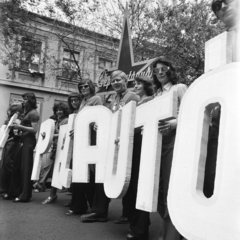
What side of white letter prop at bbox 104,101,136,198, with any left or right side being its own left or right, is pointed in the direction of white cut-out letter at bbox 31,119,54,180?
right

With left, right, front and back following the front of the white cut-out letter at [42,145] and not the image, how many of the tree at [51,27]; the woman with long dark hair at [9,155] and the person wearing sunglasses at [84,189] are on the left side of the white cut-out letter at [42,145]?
1

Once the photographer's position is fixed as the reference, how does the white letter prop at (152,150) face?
facing the viewer and to the left of the viewer

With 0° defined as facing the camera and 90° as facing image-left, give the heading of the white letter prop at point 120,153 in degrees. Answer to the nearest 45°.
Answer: approximately 45°

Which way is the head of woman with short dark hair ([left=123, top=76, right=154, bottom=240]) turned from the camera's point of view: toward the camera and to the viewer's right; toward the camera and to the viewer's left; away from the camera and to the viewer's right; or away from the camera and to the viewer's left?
toward the camera and to the viewer's left

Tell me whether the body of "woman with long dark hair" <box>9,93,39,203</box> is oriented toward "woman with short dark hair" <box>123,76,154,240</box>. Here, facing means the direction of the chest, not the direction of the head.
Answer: no

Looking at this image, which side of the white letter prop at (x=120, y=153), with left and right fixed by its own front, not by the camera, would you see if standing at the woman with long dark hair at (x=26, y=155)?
right

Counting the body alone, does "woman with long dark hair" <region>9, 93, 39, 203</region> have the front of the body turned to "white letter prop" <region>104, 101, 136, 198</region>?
no

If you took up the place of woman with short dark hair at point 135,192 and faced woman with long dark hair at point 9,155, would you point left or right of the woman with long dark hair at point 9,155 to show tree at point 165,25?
right

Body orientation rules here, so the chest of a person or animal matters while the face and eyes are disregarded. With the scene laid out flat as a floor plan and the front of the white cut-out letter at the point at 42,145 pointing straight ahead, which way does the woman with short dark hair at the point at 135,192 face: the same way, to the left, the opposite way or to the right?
the same way

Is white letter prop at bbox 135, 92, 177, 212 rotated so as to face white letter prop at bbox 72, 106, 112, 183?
no

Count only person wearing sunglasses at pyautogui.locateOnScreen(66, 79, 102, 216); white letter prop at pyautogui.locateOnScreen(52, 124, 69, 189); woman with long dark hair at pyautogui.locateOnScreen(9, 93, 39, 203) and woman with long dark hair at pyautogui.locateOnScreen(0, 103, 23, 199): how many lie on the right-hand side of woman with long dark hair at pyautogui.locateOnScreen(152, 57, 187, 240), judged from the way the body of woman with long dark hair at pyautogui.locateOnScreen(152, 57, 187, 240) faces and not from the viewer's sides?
4

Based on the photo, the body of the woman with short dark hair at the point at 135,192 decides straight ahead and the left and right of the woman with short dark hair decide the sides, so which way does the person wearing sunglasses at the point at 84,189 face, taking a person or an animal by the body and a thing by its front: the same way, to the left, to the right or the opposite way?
the same way

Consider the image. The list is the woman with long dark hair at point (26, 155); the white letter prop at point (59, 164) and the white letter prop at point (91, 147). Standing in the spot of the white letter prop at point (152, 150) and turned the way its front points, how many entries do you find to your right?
3

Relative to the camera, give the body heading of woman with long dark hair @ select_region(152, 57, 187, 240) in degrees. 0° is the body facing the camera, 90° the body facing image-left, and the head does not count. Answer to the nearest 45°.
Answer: approximately 45°

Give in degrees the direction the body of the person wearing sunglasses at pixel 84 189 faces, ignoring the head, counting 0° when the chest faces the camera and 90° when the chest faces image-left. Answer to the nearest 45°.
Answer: approximately 45°
